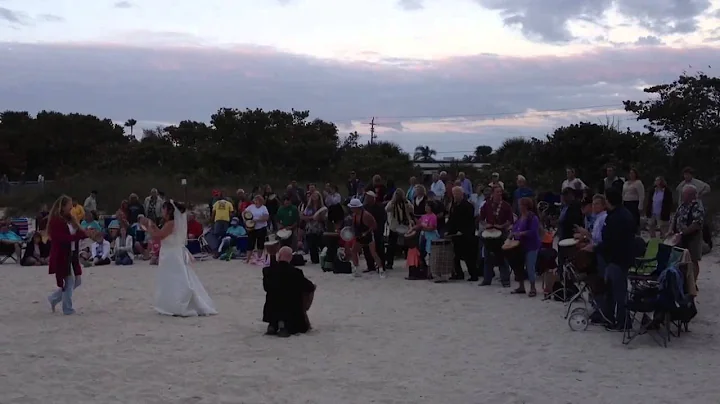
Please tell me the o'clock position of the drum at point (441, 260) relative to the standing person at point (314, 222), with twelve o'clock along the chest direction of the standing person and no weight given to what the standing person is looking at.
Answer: The drum is roughly at 11 o'clock from the standing person.

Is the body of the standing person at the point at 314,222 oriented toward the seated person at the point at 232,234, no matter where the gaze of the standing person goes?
no

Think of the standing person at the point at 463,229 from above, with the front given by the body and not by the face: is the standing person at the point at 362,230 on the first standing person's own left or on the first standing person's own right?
on the first standing person's own right

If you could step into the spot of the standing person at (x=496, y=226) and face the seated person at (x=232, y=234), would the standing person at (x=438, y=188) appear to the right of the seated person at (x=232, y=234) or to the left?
right

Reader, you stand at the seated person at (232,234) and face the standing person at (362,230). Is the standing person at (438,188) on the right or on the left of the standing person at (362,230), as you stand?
left

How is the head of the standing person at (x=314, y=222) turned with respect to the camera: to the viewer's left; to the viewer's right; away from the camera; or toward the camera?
toward the camera

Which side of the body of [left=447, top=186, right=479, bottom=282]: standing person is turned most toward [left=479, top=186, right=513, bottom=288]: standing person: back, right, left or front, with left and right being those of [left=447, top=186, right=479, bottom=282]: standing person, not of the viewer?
left

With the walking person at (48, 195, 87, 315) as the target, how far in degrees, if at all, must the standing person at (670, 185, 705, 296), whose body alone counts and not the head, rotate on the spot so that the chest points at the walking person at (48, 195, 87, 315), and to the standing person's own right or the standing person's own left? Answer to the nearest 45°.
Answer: approximately 45° to the standing person's own right

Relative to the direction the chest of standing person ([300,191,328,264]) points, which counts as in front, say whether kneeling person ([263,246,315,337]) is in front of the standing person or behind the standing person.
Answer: in front

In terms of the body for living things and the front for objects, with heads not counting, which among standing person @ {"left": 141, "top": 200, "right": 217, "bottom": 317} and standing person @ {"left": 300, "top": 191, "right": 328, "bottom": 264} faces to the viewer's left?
standing person @ {"left": 141, "top": 200, "right": 217, "bottom": 317}

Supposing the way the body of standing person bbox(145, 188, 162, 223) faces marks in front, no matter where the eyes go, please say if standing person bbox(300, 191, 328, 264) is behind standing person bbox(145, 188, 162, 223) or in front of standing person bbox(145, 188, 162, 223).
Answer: in front

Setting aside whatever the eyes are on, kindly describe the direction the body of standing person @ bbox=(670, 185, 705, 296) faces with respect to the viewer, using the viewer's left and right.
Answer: facing the viewer and to the left of the viewer

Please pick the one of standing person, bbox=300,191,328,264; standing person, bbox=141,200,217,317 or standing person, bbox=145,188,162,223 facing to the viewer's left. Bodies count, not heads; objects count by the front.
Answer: standing person, bbox=141,200,217,317

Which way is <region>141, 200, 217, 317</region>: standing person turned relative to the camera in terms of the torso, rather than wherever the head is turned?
to the viewer's left

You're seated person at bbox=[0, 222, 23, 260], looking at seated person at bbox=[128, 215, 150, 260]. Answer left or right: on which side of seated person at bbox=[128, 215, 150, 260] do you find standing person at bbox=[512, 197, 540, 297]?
right

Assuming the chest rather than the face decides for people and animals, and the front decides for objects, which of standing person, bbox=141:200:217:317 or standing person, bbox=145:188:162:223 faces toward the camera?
standing person, bbox=145:188:162:223
